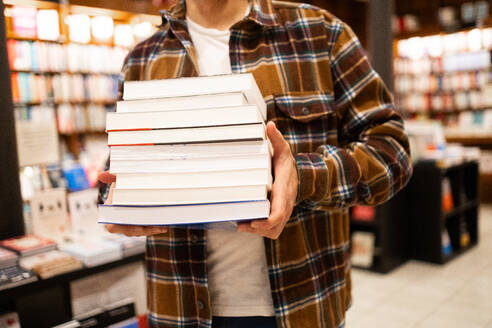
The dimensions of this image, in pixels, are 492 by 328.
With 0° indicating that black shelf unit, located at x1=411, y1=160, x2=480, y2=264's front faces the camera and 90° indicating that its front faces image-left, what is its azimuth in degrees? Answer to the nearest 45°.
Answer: approximately 315°

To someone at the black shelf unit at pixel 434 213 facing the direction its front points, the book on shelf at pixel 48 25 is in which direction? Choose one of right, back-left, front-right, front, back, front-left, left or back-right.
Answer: back-right

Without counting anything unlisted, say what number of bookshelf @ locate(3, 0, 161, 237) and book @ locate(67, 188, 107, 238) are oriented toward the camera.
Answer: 2

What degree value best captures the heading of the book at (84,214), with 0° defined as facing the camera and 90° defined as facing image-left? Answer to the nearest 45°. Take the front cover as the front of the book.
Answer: approximately 0°

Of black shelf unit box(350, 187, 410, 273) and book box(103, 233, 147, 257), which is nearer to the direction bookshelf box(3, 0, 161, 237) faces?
the book

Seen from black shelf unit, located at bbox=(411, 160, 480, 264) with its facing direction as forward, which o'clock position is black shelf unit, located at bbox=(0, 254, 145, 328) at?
black shelf unit, located at bbox=(0, 254, 145, 328) is roughly at 2 o'clock from black shelf unit, located at bbox=(411, 160, 480, 264).

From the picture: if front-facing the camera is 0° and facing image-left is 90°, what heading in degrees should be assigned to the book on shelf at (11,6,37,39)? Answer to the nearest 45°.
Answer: approximately 0°

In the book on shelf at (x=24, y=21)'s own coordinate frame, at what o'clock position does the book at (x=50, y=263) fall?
The book is roughly at 12 o'clock from the book on shelf.

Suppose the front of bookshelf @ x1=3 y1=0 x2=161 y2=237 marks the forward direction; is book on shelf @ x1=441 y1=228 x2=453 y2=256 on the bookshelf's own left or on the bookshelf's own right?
on the bookshelf's own left
